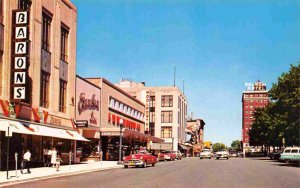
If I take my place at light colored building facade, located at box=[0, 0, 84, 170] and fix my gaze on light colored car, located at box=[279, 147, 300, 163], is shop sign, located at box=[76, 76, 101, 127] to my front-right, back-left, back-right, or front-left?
front-left

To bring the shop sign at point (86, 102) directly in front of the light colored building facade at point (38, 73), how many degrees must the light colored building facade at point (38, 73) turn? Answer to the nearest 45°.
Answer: approximately 135° to its left

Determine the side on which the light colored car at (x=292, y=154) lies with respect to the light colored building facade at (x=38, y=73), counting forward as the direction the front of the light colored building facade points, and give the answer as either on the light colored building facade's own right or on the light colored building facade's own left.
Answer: on the light colored building facade's own left

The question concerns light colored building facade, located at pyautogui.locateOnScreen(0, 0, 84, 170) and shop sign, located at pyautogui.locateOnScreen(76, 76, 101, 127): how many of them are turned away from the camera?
0

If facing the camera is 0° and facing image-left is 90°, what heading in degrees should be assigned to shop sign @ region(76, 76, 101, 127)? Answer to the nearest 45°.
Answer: approximately 315°

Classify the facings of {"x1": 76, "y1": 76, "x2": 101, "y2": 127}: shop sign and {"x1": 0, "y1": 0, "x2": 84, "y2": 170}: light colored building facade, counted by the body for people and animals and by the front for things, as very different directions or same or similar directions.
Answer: same or similar directions

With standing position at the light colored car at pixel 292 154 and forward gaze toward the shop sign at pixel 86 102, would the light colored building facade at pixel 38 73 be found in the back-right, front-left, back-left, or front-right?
front-left

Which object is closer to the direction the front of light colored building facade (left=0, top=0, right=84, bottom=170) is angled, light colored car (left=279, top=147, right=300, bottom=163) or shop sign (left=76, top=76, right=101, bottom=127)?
the light colored car

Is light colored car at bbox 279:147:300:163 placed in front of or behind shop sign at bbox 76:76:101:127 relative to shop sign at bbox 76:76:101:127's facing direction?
in front

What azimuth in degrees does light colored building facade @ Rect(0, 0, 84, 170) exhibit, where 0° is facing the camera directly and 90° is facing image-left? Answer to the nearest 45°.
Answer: approximately 315°

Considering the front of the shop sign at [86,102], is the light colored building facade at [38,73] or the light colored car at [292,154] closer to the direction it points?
the light colored car
